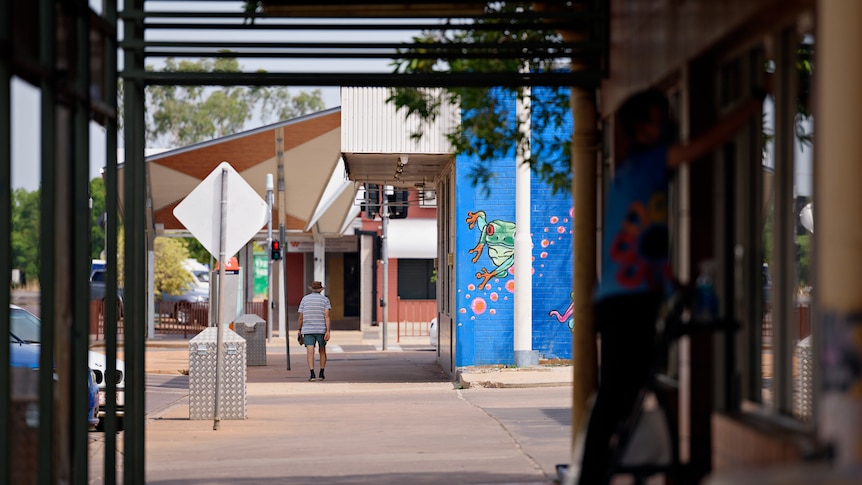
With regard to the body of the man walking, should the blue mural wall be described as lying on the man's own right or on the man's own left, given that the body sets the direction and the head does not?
on the man's own right

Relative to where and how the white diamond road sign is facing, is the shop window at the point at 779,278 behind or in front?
behind

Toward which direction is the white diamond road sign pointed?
away from the camera

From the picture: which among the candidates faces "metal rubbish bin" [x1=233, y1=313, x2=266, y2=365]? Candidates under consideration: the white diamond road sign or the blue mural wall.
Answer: the white diamond road sign

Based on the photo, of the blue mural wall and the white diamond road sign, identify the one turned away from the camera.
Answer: the white diamond road sign

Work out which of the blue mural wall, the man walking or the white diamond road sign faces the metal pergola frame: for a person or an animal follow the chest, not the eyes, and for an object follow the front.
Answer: the blue mural wall

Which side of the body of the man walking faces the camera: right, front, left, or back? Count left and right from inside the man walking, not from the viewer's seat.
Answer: back

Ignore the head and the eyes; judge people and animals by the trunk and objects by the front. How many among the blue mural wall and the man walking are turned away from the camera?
1

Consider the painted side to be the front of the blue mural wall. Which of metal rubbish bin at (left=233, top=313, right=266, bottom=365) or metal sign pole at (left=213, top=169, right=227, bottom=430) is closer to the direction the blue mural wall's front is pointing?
the metal sign pole

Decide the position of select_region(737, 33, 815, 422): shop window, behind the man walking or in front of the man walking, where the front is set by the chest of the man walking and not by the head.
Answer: behind
